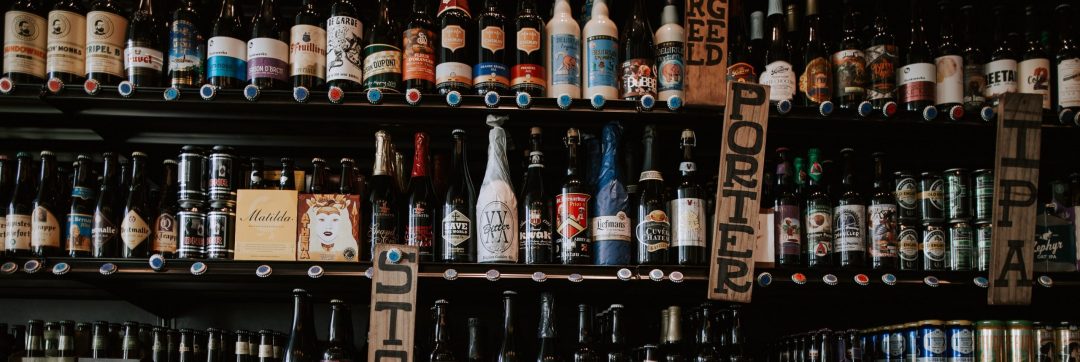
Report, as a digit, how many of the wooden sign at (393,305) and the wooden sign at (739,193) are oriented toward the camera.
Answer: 2

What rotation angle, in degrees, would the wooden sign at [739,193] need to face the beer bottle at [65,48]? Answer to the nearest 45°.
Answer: approximately 90° to its right

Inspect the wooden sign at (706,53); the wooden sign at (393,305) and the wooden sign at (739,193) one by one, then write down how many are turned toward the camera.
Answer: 3

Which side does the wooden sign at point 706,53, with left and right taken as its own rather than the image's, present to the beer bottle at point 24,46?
right

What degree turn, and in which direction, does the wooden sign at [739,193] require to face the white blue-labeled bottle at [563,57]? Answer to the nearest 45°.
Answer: approximately 90° to its right

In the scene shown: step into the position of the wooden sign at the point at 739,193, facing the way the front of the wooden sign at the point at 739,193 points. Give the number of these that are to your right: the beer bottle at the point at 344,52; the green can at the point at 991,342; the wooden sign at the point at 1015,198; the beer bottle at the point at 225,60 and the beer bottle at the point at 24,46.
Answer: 3

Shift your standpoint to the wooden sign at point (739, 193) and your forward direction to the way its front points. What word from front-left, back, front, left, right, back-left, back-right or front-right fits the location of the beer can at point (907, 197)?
back-left

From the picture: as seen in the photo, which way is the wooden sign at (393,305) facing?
toward the camera

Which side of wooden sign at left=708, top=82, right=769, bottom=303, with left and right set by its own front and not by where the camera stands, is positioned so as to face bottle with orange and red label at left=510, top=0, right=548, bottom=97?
right

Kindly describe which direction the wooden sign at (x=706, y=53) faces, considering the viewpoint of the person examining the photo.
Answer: facing the viewer
